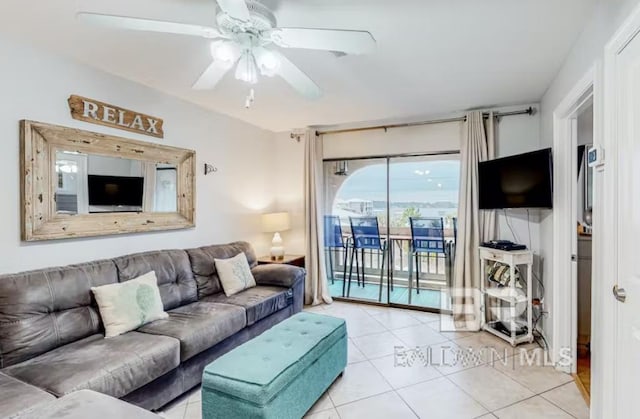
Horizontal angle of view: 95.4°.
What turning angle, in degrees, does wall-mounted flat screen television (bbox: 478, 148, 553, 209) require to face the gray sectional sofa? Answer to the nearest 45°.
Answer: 0° — it already faces it

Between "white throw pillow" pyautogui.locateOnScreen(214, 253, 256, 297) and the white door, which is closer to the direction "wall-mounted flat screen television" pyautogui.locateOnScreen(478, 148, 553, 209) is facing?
the white throw pillow

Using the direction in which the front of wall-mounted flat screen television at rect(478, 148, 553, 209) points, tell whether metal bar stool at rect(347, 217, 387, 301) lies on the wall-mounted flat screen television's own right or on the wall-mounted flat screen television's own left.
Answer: on the wall-mounted flat screen television's own right

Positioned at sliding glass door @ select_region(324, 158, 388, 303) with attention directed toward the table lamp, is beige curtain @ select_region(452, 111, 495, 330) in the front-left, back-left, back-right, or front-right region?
back-left

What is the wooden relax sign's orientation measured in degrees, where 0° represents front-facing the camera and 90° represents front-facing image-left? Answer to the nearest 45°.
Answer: approximately 315°

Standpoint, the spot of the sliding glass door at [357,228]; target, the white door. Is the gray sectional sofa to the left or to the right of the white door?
right

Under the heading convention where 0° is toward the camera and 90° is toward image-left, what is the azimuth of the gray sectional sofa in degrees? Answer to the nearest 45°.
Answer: approximately 315°

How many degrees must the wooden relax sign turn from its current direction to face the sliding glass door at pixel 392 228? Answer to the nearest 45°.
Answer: approximately 45° to its left
